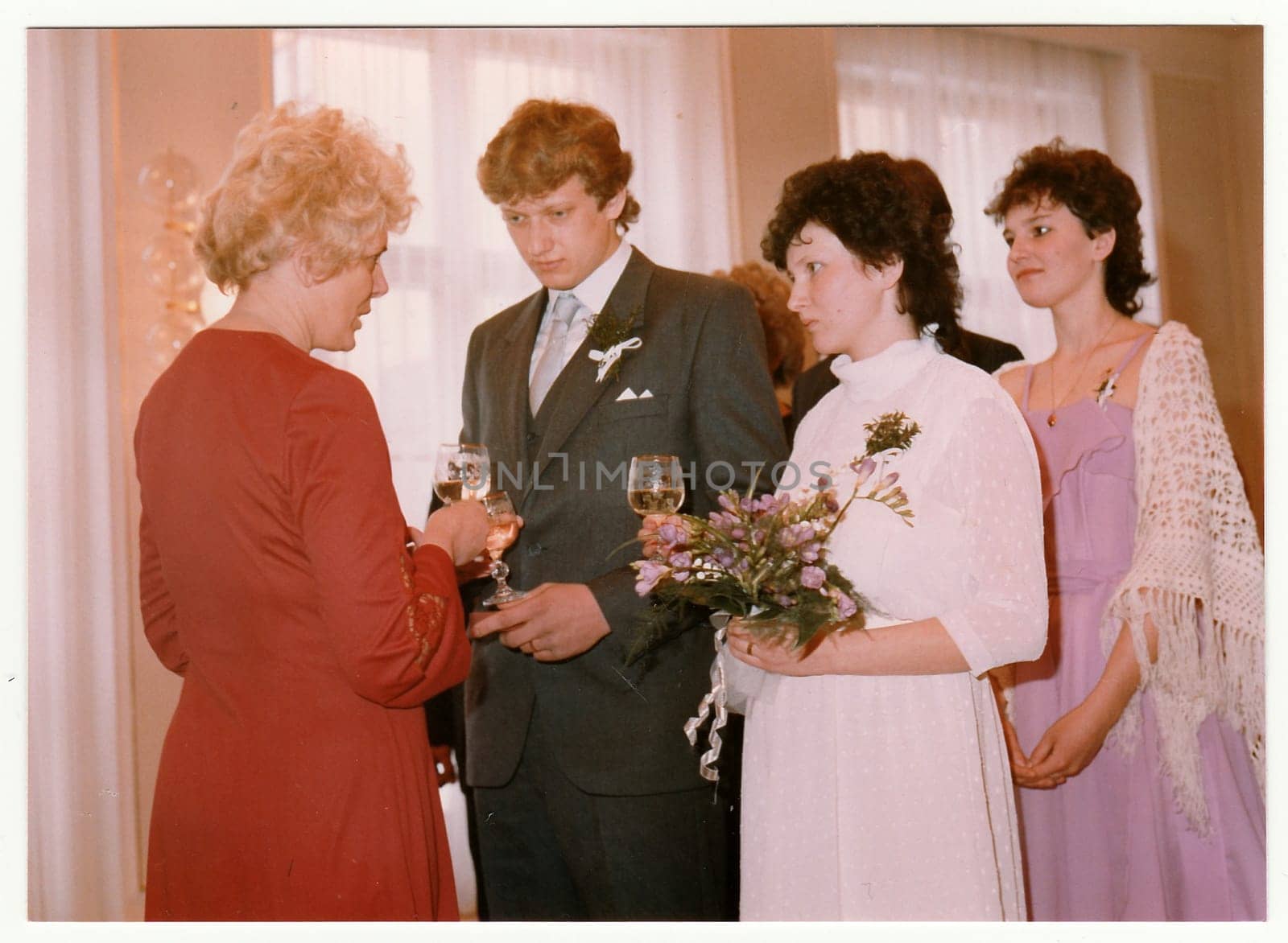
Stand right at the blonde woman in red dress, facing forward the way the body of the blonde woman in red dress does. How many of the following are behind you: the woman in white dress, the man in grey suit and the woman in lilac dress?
0

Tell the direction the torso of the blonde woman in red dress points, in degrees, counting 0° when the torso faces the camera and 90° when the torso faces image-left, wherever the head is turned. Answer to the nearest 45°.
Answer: approximately 225°

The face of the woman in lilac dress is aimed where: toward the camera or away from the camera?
toward the camera

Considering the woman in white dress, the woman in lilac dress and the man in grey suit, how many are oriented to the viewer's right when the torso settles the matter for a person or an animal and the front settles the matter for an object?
0

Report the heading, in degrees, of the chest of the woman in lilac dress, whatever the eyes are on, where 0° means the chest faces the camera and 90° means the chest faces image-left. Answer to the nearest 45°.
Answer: approximately 45°

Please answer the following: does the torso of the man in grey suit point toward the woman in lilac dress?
no

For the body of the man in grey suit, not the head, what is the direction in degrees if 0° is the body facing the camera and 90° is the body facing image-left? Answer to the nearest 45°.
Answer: approximately 45°

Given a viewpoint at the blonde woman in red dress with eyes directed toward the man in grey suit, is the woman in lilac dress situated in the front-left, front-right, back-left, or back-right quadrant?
front-right

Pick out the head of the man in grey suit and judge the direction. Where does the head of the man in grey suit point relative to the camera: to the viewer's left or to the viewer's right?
to the viewer's left

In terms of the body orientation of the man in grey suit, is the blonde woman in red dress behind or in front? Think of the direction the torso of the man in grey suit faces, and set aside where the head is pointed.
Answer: in front

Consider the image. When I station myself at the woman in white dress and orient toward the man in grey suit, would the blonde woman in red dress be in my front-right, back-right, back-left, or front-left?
front-left

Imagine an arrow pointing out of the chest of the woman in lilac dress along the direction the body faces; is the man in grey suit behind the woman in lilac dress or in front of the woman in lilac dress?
in front

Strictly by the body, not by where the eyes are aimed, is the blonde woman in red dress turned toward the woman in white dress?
no

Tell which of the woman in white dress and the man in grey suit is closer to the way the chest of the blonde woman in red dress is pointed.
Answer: the man in grey suit
